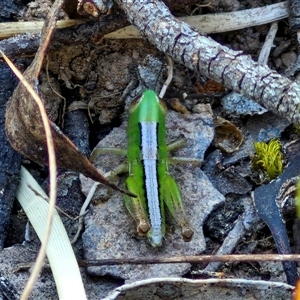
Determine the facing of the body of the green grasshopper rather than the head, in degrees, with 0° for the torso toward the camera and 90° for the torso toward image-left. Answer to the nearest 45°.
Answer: approximately 180°
